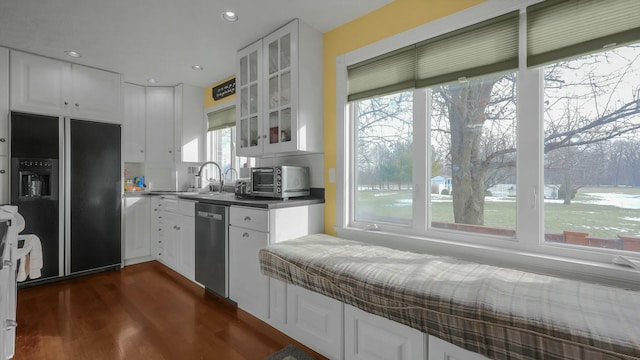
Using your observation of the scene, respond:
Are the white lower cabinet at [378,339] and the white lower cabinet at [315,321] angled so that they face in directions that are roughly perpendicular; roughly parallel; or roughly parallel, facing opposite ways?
roughly parallel

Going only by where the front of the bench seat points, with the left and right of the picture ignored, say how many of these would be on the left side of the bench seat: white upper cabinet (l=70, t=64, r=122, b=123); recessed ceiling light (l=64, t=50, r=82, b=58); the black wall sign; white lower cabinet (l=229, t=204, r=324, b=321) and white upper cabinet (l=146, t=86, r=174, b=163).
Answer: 0

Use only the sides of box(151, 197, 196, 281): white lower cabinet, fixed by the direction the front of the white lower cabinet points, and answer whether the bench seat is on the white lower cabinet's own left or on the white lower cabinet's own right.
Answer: on the white lower cabinet's own left

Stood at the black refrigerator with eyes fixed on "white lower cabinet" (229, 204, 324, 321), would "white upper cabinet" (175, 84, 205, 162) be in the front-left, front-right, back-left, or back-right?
front-left

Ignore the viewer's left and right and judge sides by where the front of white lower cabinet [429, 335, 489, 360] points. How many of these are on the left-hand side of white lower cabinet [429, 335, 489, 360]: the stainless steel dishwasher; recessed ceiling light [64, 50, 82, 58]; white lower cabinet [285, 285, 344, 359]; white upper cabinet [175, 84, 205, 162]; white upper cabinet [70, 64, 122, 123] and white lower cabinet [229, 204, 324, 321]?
0

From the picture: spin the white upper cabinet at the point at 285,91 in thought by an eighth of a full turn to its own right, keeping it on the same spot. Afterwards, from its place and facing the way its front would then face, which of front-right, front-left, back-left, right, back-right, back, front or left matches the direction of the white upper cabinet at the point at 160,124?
front-right

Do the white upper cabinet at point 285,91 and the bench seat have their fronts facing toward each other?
no

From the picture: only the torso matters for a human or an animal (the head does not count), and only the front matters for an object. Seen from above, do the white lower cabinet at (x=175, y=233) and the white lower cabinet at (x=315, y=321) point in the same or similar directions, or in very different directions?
same or similar directions

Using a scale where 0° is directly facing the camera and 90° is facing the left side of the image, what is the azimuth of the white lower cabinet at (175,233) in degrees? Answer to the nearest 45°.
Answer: approximately 45°

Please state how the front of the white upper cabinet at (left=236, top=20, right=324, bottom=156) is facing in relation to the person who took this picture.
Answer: facing the viewer and to the left of the viewer

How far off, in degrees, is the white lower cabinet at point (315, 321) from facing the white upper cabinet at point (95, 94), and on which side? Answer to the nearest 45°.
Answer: approximately 90° to its right

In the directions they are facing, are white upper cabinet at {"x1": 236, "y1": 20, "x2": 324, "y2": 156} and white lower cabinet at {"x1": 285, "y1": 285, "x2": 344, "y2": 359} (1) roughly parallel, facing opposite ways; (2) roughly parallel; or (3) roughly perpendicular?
roughly parallel

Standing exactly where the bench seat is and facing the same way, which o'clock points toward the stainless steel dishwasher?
The stainless steel dishwasher is roughly at 2 o'clock from the bench seat.

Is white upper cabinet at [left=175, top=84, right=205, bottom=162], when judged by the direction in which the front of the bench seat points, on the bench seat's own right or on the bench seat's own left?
on the bench seat's own right

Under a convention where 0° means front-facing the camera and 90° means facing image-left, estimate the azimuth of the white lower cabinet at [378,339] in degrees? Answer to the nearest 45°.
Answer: approximately 45°

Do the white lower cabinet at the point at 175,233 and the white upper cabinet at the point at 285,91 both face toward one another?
no

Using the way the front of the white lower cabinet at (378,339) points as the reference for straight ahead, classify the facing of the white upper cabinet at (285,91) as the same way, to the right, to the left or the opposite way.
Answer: the same way

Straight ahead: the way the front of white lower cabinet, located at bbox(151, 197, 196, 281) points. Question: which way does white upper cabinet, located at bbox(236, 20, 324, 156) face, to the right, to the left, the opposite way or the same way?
the same way

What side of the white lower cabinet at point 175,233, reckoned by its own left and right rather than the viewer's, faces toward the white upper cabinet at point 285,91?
left

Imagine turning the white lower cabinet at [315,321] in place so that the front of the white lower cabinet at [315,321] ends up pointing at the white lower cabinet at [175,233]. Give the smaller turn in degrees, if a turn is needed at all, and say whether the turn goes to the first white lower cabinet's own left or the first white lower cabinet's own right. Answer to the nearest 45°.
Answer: approximately 90° to the first white lower cabinet's own right

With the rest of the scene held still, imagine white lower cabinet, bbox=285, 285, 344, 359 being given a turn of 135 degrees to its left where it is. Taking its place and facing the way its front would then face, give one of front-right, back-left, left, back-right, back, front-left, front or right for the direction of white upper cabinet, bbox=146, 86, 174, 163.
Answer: back-left

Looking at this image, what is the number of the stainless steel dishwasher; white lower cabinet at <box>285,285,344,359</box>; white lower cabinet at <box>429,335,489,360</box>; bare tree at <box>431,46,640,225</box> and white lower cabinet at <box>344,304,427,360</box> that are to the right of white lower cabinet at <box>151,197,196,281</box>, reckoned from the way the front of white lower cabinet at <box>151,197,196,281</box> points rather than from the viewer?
0
